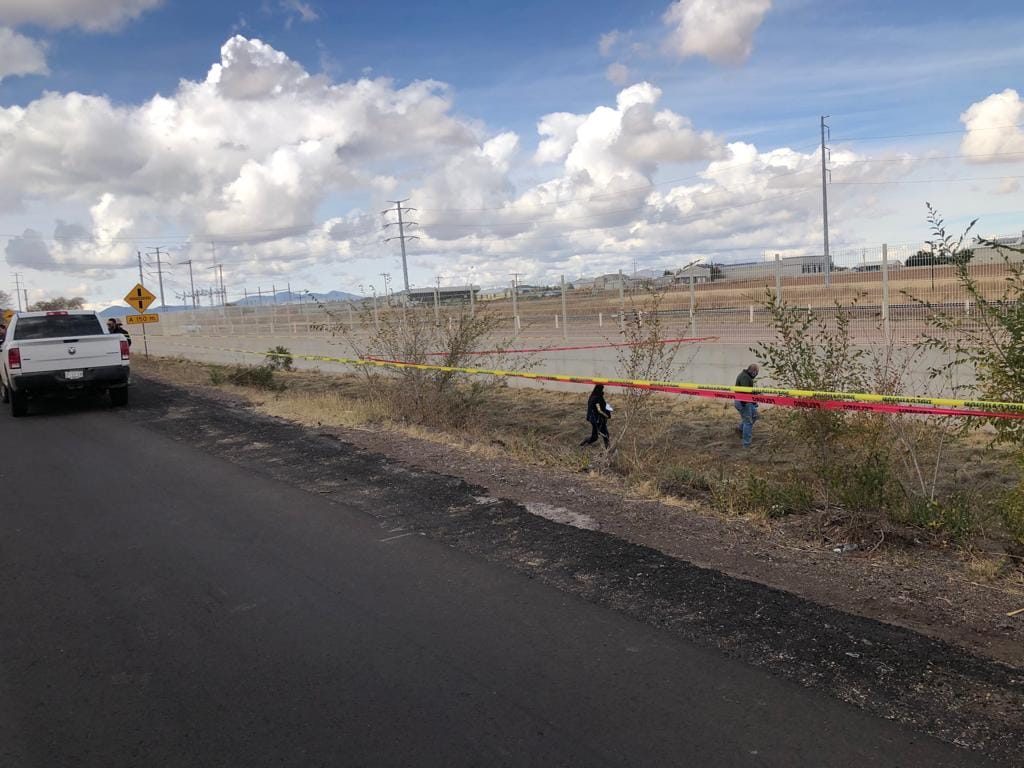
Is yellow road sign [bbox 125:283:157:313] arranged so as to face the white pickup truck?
yes

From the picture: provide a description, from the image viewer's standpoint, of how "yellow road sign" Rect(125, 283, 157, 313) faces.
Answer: facing the viewer

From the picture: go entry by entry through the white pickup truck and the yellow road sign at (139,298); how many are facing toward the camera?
1

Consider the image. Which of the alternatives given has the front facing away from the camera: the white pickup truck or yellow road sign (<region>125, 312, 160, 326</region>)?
the white pickup truck

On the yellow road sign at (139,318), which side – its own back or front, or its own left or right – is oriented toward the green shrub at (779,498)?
front

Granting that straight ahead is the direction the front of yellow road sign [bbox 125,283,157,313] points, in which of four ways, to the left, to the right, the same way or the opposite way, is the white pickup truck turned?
the opposite way

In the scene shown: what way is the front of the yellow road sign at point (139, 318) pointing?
toward the camera

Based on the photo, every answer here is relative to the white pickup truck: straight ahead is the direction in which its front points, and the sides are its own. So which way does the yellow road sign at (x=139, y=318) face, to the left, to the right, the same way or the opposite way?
the opposite way

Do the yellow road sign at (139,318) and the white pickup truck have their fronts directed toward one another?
yes

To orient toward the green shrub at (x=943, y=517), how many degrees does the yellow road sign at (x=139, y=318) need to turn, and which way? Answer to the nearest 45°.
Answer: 0° — it already faces it

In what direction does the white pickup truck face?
away from the camera

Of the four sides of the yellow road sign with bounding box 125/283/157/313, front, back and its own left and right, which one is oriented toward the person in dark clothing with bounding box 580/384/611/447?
front

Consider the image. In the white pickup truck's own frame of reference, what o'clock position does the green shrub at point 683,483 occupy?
The green shrub is roughly at 5 o'clock from the white pickup truck.
